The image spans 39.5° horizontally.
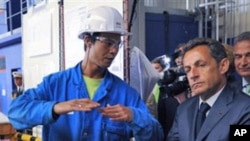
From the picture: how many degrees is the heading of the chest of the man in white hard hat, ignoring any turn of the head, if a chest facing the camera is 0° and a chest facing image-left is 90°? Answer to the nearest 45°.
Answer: approximately 0°

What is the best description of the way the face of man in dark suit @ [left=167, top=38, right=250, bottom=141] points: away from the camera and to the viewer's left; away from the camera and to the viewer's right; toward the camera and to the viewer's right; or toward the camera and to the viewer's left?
toward the camera and to the viewer's left

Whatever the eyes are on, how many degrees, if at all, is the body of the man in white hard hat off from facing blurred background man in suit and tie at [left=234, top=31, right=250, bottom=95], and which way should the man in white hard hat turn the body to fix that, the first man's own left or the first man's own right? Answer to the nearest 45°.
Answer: approximately 135° to the first man's own left

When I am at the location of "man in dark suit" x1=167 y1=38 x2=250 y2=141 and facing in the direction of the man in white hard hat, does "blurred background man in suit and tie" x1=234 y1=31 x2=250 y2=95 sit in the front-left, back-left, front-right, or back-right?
back-right

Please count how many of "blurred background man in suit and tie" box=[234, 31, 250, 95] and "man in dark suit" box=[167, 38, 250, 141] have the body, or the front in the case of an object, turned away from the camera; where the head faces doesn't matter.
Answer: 0

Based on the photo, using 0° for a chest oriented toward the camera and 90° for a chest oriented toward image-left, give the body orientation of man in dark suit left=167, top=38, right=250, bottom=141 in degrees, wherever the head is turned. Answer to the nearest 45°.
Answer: approximately 45°

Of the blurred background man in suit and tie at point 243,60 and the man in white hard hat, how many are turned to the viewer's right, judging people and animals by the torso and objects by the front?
0

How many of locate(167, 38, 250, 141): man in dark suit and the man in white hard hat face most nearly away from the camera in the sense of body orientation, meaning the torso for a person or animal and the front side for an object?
0

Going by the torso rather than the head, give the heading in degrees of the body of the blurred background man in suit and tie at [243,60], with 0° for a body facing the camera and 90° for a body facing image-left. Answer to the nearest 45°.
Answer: approximately 45°
